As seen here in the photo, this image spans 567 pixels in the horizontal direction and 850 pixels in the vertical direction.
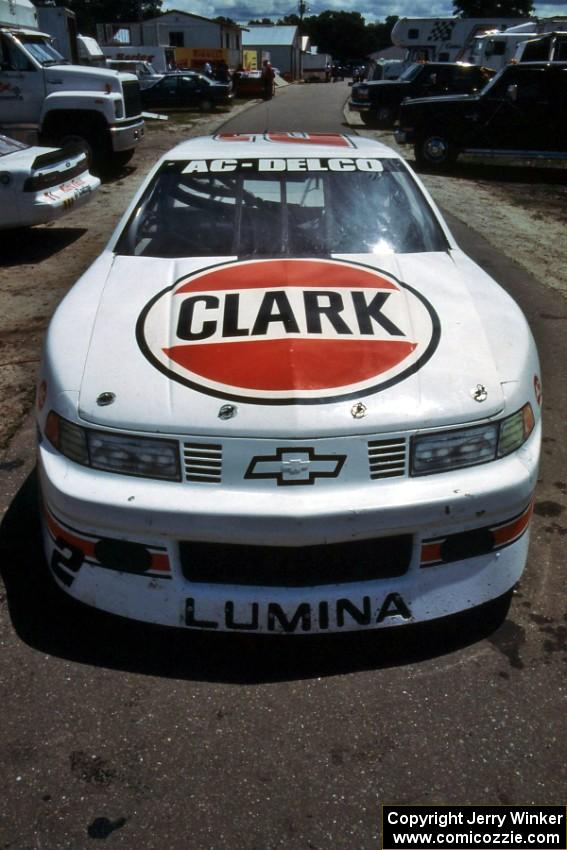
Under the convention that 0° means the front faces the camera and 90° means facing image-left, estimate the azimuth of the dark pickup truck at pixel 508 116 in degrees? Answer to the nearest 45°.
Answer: approximately 90°

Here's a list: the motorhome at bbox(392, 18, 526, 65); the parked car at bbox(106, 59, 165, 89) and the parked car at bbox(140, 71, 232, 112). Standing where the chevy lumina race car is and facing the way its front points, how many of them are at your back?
3

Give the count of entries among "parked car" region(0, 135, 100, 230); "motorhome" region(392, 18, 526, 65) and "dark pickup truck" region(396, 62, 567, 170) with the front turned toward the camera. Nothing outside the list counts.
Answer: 0

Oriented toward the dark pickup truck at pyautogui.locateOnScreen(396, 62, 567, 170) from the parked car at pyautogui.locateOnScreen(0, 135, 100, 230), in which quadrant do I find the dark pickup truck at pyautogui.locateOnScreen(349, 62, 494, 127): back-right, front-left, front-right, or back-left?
front-left

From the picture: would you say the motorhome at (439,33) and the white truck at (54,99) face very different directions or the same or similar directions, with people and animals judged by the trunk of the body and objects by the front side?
very different directions

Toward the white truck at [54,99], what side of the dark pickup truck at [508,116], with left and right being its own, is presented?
front

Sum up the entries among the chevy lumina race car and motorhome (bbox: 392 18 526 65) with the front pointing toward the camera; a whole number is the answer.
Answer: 1

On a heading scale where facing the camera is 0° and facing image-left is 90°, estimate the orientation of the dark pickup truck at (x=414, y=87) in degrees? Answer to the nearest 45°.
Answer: approximately 45°

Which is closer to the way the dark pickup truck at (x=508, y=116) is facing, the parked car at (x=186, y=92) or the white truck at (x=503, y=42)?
the parked car

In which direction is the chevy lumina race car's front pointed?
toward the camera

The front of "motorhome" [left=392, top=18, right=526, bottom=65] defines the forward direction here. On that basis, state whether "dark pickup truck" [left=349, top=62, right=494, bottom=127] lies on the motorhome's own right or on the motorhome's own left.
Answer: on the motorhome's own left

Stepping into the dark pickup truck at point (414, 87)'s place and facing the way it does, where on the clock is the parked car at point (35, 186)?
The parked car is roughly at 11 o'clock from the dark pickup truck.

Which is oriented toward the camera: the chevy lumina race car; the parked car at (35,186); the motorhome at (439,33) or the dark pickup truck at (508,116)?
the chevy lumina race car

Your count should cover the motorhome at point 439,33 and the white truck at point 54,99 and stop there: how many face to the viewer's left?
1

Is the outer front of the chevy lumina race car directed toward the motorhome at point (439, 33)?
no

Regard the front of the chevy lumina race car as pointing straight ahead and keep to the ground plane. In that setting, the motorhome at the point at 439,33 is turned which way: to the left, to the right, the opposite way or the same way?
to the right

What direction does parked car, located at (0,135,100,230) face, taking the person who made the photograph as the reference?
facing away from the viewer and to the left of the viewer

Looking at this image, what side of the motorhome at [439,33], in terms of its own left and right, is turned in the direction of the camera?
left
